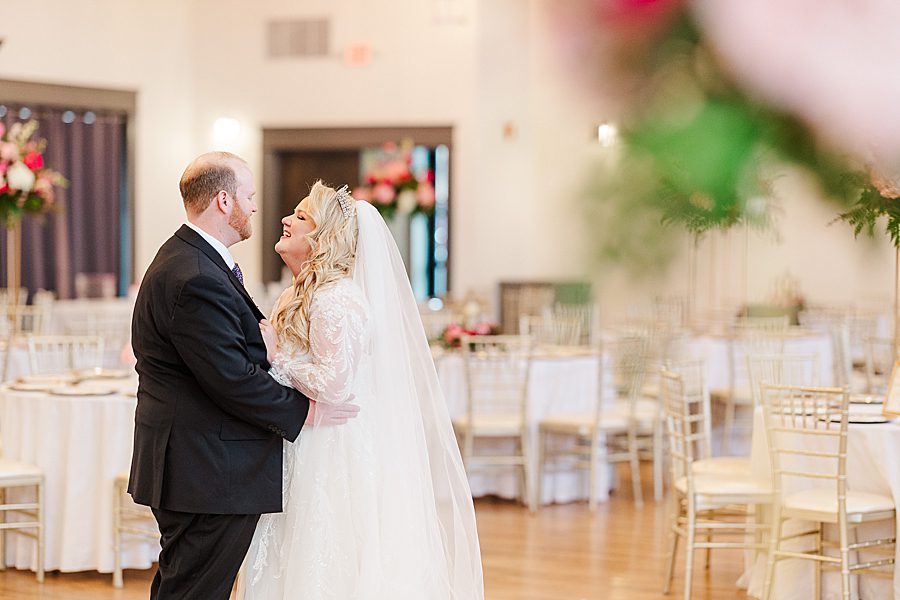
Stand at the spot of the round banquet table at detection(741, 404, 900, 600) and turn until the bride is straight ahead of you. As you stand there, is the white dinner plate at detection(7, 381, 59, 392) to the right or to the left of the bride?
right

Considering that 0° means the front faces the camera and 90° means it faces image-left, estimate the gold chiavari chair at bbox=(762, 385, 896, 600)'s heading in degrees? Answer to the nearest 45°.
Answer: approximately 225°

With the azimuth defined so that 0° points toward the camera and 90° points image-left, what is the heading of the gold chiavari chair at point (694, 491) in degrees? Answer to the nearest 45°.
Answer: approximately 270°

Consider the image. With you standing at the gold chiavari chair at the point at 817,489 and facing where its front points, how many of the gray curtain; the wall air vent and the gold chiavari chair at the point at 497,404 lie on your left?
3

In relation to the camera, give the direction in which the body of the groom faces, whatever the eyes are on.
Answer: to the viewer's right

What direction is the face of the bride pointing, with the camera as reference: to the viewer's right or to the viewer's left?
to the viewer's left

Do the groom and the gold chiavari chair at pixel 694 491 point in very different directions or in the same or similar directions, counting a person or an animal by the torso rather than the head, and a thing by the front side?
same or similar directions

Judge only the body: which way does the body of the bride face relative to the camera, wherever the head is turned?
to the viewer's left

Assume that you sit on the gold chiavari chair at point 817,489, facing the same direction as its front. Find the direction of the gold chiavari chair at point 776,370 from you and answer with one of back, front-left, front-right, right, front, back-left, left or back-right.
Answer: front-left

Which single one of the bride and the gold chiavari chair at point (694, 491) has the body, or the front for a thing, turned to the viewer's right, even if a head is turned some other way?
the gold chiavari chair

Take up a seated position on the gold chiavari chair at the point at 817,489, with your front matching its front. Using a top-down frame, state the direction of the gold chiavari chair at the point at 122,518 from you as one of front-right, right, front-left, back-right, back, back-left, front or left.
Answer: back-left

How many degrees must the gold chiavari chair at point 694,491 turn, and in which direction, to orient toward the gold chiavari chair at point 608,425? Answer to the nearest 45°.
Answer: approximately 90° to its left

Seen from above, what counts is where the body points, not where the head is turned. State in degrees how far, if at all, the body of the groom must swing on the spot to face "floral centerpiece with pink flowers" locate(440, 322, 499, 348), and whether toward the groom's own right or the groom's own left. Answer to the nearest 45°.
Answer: approximately 90° to the groom's own left

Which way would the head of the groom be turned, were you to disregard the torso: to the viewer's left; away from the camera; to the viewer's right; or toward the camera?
to the viewer's right
